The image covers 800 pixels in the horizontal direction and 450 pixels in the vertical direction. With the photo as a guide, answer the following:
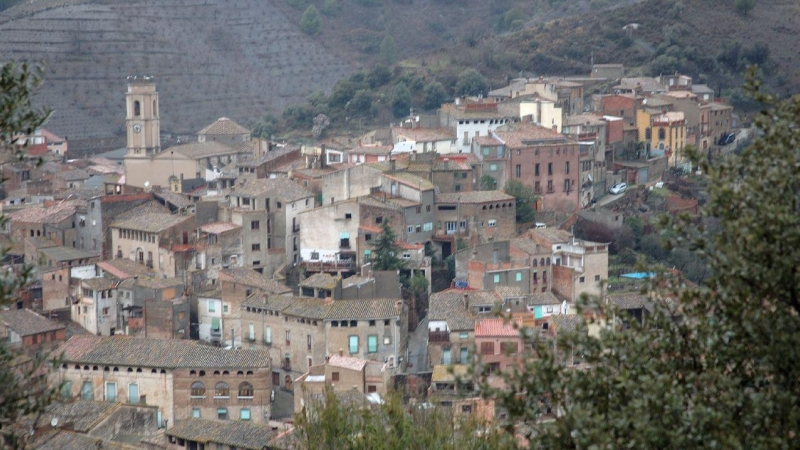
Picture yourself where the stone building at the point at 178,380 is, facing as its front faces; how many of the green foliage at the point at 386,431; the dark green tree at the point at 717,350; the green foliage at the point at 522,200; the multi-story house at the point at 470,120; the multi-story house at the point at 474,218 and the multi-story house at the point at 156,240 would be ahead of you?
2

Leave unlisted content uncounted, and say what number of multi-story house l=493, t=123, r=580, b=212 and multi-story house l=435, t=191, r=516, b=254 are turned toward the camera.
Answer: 2

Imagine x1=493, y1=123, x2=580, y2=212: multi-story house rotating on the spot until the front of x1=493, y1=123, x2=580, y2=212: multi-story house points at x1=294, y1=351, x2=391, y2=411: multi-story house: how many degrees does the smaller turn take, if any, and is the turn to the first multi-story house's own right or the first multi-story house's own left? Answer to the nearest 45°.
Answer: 0° — it already faces it

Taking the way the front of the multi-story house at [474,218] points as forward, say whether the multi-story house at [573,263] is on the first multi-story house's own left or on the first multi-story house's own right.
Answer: on the first multi-story house's own left

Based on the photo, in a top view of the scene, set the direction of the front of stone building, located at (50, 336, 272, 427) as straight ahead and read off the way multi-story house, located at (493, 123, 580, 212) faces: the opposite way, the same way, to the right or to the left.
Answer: the same way

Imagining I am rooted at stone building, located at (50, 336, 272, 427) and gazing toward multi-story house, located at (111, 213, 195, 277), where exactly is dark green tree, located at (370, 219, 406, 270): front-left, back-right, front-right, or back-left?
front-right

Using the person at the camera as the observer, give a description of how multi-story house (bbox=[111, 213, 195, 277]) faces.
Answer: facing the viewer and to the left of the viewer

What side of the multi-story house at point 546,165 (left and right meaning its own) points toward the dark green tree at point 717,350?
front

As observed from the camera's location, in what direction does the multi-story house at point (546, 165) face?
facing the viewer

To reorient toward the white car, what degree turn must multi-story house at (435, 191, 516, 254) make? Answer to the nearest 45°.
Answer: approximately 135° to its left

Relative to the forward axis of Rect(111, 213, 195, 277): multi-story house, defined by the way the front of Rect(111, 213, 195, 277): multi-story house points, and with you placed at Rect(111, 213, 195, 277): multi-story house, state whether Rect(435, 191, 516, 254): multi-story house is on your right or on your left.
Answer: on your left

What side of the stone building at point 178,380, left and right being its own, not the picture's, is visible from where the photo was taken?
front

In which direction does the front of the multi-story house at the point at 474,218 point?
toward the camera

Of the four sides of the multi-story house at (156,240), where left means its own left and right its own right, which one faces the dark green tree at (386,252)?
left

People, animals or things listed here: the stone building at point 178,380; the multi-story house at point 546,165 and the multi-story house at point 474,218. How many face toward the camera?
3

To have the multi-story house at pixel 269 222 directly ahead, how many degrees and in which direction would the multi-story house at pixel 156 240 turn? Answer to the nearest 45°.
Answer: approximately 135° to its left

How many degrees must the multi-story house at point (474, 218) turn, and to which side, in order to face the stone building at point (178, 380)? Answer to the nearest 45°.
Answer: approximately 45° to its right
